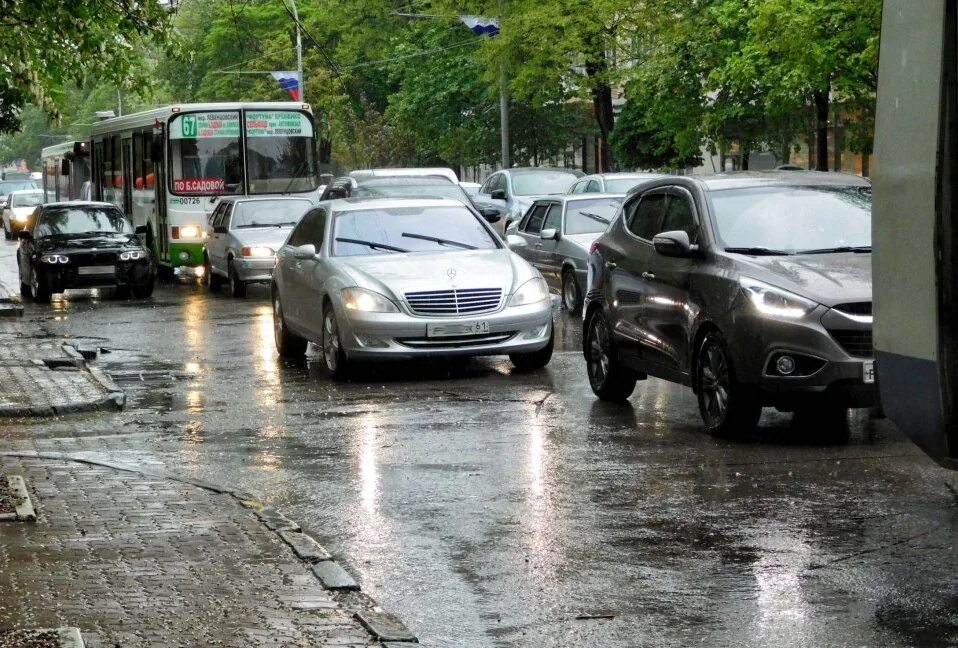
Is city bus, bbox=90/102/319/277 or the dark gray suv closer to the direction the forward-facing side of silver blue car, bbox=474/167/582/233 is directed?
the dark gray suv

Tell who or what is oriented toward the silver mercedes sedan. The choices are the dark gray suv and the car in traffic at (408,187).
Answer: the car in traffic

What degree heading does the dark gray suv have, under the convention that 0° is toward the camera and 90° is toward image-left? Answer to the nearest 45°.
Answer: approximately 315°

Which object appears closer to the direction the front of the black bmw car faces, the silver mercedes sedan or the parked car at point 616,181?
the silver mercedes sedan

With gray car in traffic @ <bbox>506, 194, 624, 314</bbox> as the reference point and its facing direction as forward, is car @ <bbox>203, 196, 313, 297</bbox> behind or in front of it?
behind

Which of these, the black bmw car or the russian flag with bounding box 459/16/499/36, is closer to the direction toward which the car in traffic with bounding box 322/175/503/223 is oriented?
the black bmw car

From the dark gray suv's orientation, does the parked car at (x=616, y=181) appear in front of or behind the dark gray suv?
behind

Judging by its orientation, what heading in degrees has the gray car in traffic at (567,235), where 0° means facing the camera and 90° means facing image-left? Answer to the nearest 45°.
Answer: approximately 315°

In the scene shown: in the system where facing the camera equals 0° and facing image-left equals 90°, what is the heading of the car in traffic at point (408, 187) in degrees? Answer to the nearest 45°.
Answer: approximately 0°

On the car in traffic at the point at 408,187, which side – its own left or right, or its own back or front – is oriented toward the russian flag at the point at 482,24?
back

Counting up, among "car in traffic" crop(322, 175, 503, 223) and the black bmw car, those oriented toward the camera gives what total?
2
